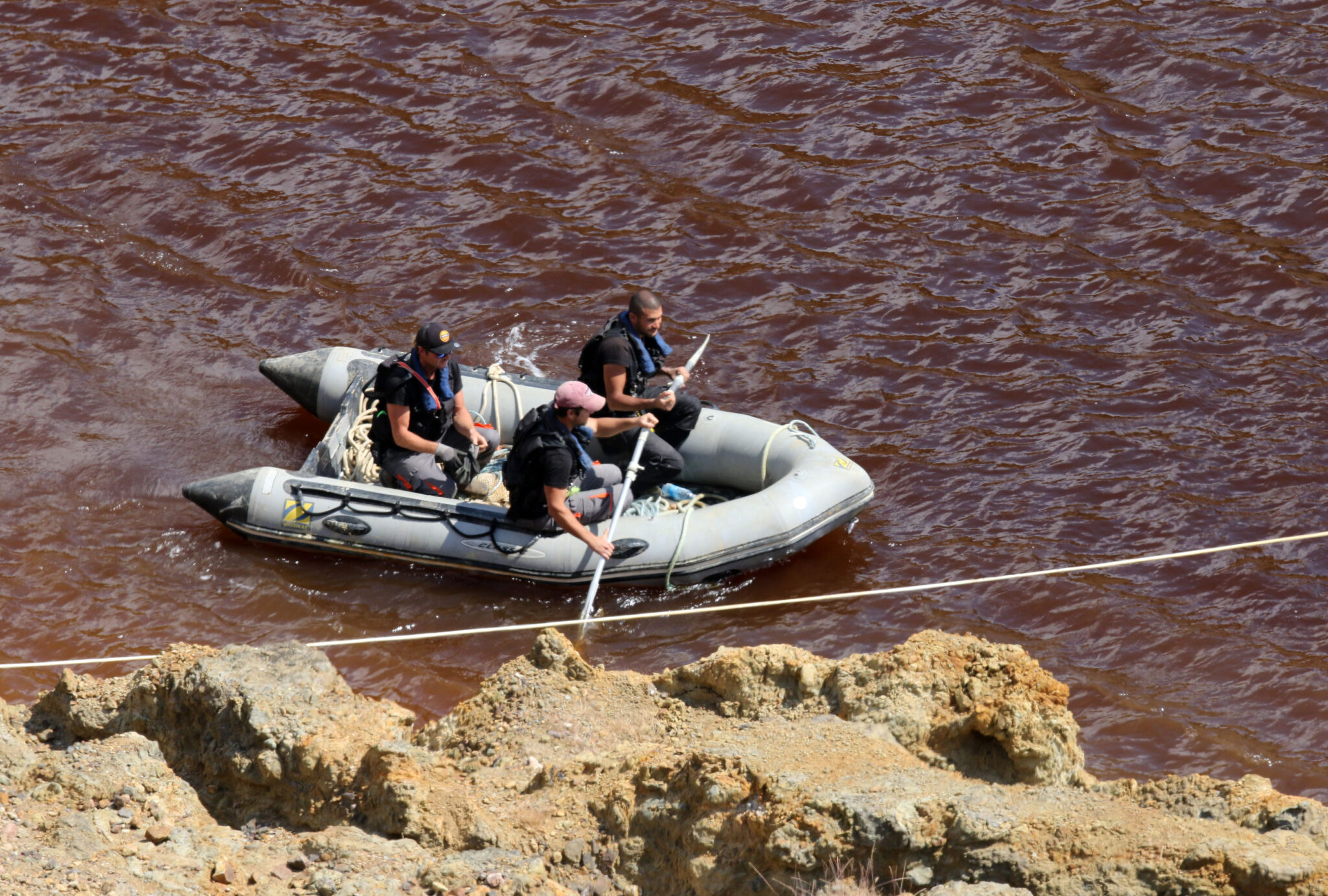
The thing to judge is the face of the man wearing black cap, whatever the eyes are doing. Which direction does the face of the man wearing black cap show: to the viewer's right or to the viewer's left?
to the viewer's right

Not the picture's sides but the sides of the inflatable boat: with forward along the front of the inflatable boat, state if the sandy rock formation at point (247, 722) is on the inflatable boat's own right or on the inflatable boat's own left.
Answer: on the inflatable boat's own right

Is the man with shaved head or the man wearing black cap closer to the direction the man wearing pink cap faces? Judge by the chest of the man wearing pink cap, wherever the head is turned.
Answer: the man with shaved head

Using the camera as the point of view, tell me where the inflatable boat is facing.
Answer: facing to the right of the viewer

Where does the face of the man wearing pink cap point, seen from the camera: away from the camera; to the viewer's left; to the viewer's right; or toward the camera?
to the viewer's right

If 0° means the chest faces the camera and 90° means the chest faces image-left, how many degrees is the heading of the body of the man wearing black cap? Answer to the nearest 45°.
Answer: approximately 315°

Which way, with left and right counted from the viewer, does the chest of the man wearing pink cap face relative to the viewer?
facing to the right of the viewer
